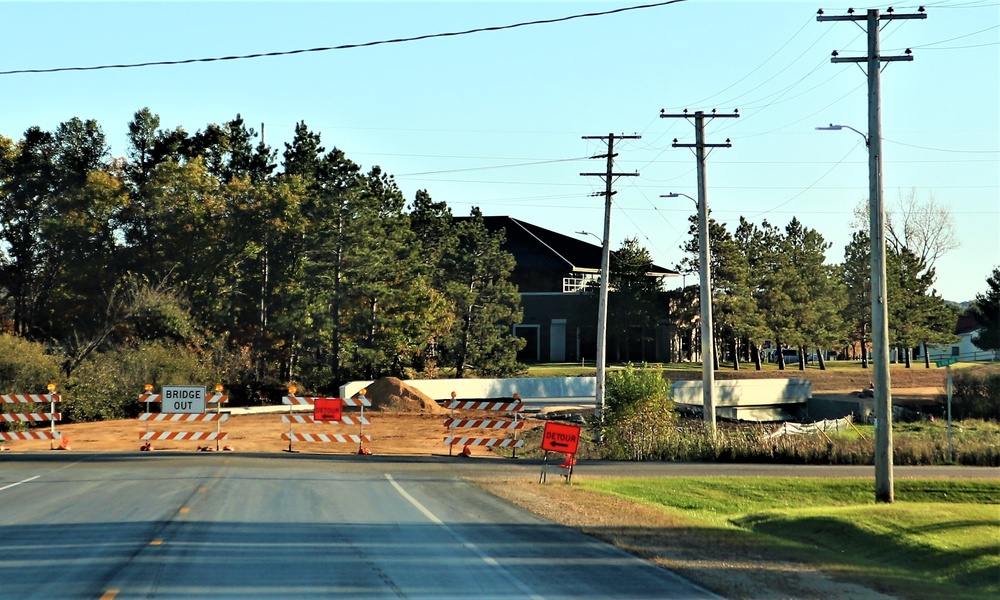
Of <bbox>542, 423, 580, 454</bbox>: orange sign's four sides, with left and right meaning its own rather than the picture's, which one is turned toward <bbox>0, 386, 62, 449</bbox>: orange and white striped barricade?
right

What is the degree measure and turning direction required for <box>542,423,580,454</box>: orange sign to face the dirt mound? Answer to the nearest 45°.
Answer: approximately 180°

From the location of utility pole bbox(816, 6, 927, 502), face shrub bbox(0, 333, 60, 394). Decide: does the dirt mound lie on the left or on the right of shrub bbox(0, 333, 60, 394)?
right

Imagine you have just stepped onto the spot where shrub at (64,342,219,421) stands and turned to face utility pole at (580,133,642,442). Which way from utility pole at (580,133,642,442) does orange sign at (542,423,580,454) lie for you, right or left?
right

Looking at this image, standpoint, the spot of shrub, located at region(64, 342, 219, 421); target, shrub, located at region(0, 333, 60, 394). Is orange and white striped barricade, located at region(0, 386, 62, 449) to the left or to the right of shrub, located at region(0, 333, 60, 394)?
left

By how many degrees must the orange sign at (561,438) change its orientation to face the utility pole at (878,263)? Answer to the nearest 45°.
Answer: approximately 90° to its left

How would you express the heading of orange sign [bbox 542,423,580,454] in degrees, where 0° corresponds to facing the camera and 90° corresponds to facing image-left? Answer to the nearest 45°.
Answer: approximately 0°

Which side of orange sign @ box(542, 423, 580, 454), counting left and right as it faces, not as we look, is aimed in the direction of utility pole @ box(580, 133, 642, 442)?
back
